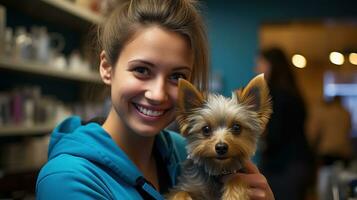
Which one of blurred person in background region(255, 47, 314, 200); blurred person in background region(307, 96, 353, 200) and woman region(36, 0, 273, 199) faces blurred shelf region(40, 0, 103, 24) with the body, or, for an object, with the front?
blurred person in background region(255, 47, 314, 200)

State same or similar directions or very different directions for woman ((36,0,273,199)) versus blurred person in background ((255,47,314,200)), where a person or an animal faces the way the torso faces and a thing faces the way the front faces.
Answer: very different directions

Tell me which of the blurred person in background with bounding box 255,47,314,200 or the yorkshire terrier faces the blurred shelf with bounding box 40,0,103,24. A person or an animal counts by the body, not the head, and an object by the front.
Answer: the blurred person in background

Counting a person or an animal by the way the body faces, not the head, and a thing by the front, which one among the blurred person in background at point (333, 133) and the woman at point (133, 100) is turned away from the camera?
the blurred person in background

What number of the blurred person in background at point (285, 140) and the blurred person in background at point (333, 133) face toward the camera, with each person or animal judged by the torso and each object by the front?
0

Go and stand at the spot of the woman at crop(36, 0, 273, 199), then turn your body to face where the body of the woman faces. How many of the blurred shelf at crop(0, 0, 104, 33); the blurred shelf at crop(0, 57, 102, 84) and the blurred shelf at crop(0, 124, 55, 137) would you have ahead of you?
0

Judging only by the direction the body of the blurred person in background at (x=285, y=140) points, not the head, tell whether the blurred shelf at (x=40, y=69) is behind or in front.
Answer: in front

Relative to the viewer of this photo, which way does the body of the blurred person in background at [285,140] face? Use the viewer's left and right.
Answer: facing to the left of the viewer

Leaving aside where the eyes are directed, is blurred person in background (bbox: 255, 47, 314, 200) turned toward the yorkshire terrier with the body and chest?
no

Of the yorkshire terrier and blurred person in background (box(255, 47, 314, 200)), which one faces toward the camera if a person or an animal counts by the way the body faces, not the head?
the yorkshire terrier

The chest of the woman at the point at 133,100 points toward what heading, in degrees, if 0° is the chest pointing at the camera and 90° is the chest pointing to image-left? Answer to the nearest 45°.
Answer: approximately 315°

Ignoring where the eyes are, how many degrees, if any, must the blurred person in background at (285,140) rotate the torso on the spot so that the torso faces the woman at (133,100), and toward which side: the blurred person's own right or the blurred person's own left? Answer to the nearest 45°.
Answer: approximately 90° to the blurred person's own left

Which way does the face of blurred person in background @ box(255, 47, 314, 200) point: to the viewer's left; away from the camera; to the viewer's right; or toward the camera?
to the viewer's left

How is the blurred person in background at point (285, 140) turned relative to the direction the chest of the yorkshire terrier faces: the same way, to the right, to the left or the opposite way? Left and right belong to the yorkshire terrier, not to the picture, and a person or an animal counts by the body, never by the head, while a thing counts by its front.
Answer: to the right

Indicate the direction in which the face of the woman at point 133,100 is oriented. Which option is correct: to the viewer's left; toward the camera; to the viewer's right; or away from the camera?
toward the camera

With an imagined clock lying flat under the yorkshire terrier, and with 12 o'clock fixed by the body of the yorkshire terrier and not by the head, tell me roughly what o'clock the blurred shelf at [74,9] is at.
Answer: The blurred shelf is roughly at 5 o'clock from the yorkshire terrier.

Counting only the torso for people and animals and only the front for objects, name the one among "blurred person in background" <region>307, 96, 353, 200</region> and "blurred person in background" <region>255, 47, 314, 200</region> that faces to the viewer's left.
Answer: "blurred person in background" <region>255, 47, 314, 200</region>

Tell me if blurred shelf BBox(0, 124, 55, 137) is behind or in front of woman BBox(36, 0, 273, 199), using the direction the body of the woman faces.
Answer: behind

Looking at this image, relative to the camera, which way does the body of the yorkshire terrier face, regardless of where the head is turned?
toward the camera
